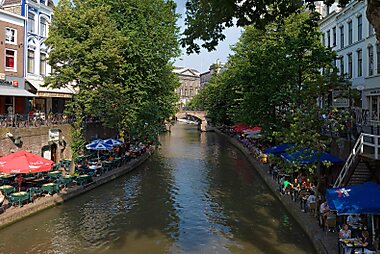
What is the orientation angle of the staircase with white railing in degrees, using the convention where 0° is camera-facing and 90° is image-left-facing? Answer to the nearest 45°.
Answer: approximately 45°

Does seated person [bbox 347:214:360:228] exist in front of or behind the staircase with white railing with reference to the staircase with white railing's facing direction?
in front

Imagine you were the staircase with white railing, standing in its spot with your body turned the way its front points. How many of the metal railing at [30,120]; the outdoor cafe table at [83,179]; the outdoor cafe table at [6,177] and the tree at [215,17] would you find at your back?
0

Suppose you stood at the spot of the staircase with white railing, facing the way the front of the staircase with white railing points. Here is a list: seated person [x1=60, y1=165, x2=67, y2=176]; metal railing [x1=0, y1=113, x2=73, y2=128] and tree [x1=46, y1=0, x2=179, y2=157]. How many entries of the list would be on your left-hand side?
0

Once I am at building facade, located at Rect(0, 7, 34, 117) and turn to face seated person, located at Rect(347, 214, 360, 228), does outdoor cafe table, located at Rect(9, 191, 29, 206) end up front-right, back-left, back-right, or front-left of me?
front-right

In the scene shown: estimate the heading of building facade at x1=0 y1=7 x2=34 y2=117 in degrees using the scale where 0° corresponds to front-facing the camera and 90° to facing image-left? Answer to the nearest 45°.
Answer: approximately 315°

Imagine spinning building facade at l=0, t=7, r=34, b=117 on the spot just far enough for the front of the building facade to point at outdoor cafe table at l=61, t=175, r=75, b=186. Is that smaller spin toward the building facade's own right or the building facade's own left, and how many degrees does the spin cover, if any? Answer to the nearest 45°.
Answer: approximately 45° to the building facade's own right
